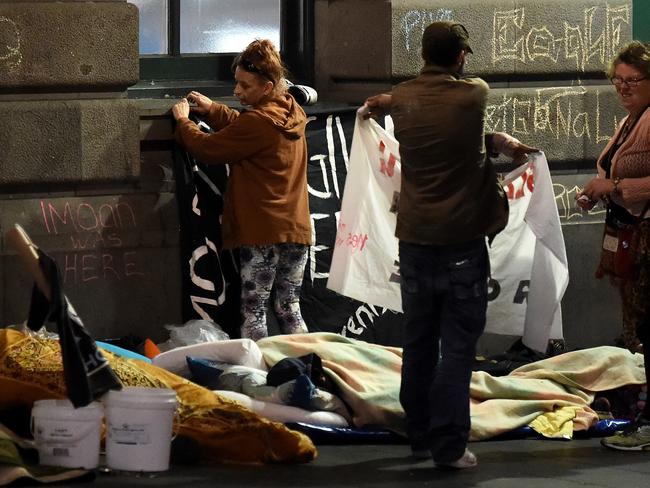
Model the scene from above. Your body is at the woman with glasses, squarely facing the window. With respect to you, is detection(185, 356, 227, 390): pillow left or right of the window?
left

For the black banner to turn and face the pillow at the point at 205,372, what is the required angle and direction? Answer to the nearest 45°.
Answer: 0° — it already faces it

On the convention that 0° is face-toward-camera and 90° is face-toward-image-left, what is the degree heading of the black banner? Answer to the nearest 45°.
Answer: approximately 0°

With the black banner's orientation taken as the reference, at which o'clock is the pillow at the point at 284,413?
The pillow is roughly at 12 o'clock from the black banner.

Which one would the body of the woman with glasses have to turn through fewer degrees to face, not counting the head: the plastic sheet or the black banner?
the plastic sheet

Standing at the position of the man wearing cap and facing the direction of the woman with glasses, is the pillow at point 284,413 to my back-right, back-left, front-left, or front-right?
back-left

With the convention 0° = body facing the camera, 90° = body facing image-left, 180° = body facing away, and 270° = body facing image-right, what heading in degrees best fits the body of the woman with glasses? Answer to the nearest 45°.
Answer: approximately 45°
